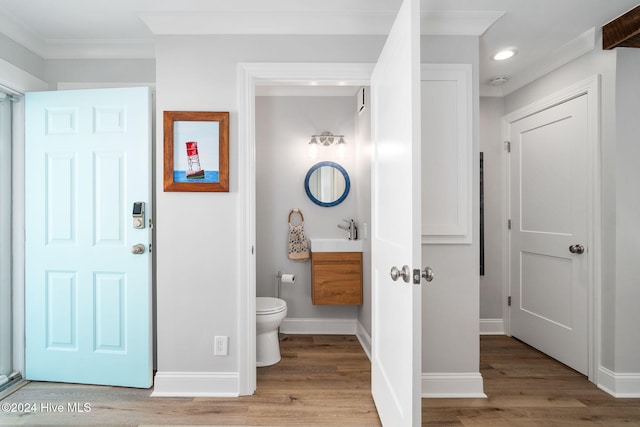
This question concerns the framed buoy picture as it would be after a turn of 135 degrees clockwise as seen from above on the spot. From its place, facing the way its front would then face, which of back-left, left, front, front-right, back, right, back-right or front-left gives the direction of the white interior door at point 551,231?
back-right

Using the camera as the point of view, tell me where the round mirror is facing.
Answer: facing the viewer

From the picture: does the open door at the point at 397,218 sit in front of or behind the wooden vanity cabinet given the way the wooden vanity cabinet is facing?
in front

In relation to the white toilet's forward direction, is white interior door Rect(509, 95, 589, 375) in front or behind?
in front
